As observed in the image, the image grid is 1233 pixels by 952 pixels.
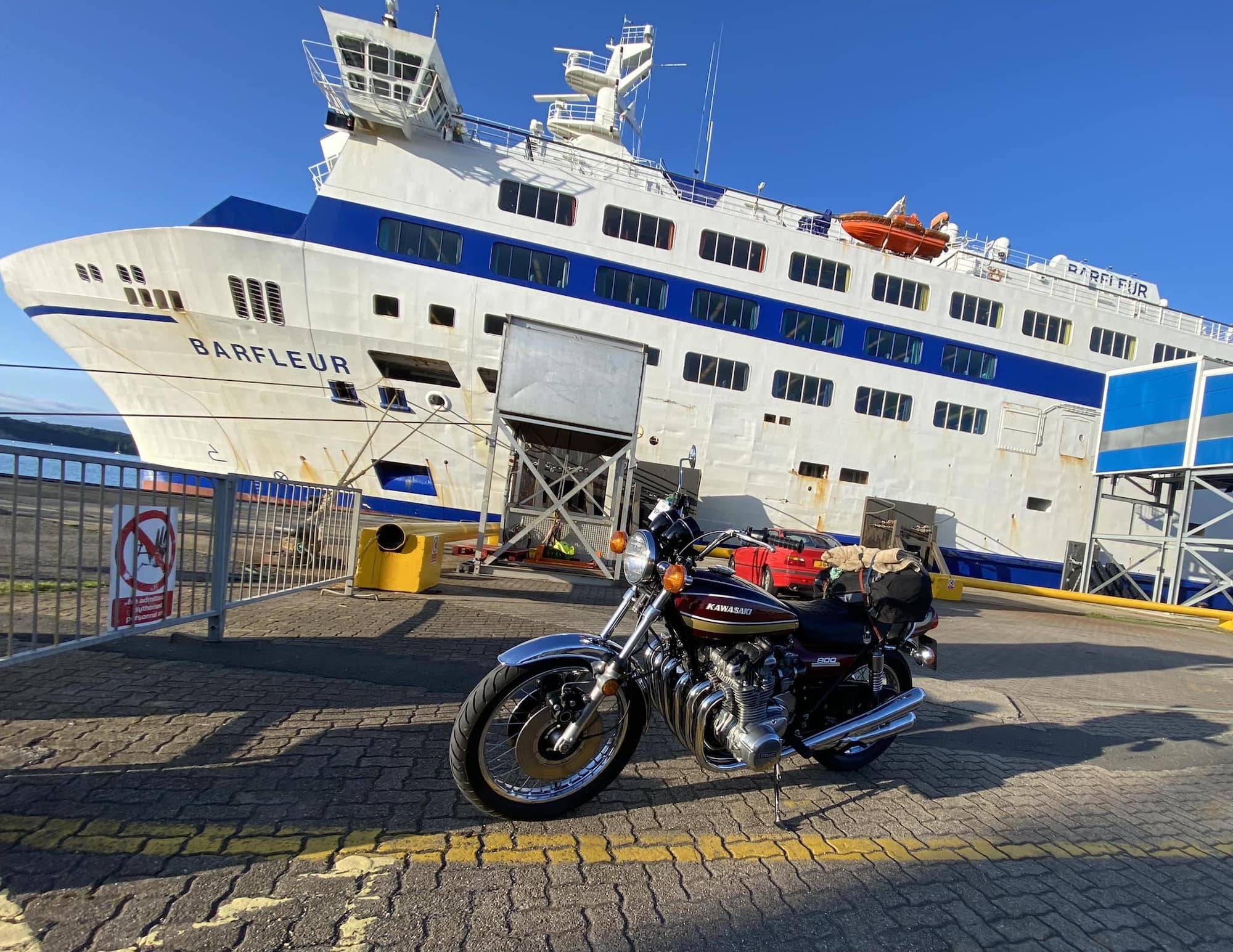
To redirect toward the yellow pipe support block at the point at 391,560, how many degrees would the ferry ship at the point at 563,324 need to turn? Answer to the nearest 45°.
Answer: approximately 45° to its left

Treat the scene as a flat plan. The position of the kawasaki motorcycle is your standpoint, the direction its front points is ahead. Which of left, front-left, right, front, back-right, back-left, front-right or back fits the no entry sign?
front-right

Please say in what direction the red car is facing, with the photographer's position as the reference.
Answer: facing away from the viewer and to the left of the viewer

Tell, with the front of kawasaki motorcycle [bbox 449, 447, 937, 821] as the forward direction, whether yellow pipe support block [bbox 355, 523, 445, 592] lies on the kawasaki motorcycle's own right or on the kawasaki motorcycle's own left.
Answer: on the kawasaki motorcycle's own right

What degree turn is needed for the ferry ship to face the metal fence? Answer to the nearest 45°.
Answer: approximately 45° to its left

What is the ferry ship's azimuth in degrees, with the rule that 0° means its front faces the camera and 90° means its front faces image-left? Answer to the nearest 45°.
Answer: approximately 45°

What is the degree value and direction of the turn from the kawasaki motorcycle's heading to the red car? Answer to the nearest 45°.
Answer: approximately 135° to its right

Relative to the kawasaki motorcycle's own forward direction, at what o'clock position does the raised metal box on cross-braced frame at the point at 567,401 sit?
The raised metal box on cross-braced frame is roughly at 4 o'clock from the kawasaki motorcycle.

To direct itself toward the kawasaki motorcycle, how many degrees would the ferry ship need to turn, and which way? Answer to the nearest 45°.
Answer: approximately 45° to its left
